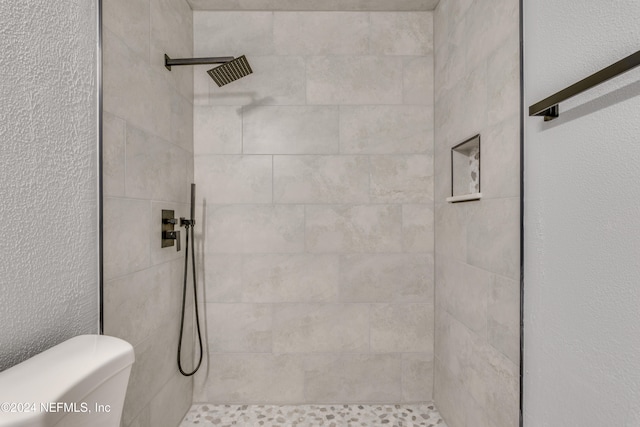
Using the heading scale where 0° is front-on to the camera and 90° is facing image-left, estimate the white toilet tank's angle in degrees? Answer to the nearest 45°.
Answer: approximately 315°

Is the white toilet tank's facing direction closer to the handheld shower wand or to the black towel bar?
the black towel bar

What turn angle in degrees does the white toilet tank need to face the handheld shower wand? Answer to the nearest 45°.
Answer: approximately 90° to its left
